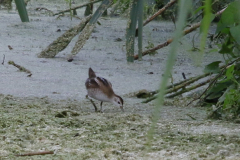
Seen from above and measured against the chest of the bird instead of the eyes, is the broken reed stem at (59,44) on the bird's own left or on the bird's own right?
on the bird's own left

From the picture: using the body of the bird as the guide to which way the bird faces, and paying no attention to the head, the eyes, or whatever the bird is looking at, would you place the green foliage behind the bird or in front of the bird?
in front

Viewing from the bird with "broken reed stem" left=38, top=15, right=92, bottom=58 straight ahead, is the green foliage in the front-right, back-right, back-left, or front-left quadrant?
back-right

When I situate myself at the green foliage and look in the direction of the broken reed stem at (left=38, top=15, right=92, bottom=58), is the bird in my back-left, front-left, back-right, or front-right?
front-left

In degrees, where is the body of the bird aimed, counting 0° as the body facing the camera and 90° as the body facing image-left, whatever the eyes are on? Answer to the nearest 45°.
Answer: approximately 270°

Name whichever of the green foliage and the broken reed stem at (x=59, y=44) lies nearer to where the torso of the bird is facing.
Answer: the green foliage
